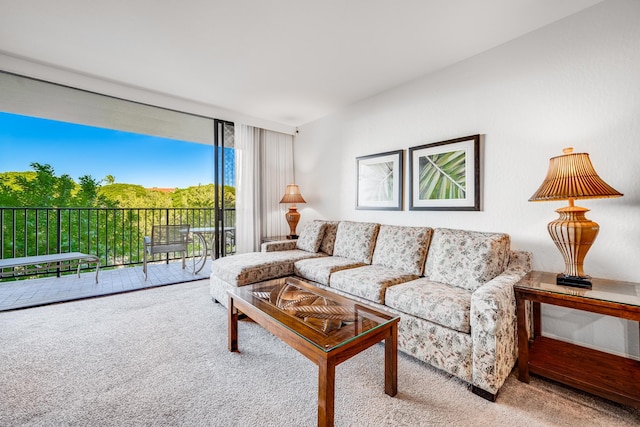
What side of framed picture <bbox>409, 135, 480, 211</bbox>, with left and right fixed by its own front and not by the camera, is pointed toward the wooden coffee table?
front

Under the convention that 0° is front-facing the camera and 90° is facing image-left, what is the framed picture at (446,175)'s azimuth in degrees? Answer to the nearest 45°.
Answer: approximately 45°

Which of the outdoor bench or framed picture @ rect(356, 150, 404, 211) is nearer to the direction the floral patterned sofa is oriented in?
the outdoor bench

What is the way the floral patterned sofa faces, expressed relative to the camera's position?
facing the viewer and to the left of the viewer

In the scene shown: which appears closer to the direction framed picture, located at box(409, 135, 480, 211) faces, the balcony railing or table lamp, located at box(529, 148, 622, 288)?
the balcony railing

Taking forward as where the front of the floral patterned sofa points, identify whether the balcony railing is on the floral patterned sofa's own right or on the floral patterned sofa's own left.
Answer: on the floral patterned sofa's own right

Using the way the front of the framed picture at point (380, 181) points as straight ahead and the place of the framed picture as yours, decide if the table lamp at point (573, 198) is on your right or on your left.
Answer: on your left

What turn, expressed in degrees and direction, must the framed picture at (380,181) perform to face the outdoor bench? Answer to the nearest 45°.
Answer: approximately 45° to its right

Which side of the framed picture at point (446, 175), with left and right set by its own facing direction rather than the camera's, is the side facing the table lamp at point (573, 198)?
left

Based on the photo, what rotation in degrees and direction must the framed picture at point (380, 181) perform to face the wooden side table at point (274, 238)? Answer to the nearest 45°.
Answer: approximately 45° to its right

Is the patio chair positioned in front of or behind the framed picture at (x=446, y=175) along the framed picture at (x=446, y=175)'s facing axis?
in front

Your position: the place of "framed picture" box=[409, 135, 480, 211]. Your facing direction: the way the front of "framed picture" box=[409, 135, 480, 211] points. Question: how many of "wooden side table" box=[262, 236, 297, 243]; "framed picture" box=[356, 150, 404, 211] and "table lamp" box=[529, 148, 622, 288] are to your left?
1

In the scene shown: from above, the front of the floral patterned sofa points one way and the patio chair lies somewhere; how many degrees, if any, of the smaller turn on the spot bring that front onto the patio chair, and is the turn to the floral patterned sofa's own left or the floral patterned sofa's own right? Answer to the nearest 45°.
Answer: approximately 45° to the floral patterned sofa's own right

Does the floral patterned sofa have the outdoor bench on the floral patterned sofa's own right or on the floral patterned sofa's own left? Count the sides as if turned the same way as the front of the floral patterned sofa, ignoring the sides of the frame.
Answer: on the floral patterned sofa's own right

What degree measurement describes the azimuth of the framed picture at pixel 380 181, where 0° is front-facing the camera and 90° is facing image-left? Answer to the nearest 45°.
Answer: approximately 45°

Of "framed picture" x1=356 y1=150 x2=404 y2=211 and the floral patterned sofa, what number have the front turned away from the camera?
0
